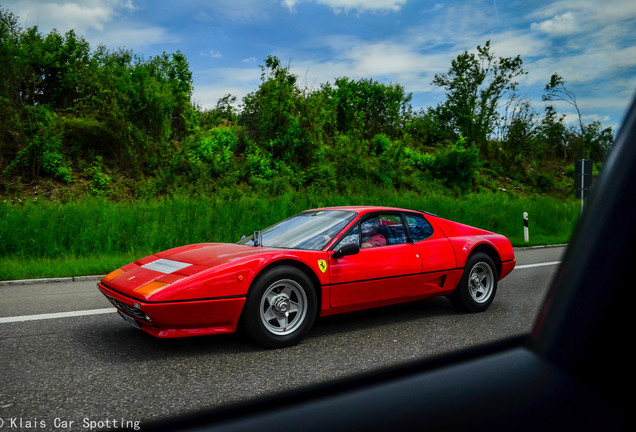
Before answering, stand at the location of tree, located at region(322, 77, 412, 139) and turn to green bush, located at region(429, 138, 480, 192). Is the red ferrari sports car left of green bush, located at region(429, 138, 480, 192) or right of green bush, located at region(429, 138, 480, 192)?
right

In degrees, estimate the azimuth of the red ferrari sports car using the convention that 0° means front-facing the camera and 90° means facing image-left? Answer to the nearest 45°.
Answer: approximately 45°

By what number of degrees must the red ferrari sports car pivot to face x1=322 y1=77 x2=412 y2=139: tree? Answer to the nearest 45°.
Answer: approximately 135° to its right

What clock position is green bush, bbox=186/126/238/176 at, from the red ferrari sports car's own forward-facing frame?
The green bush is roughly at 4 o'clock from the red ferrari sports car.

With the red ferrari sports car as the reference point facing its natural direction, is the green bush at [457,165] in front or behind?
behind
